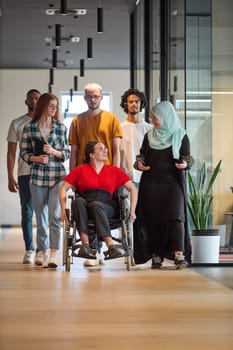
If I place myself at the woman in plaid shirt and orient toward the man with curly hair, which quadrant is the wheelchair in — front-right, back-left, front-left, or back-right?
front-right

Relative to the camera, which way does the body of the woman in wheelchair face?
toward the camera

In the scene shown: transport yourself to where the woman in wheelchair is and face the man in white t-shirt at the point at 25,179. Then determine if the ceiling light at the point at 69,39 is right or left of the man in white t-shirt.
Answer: right

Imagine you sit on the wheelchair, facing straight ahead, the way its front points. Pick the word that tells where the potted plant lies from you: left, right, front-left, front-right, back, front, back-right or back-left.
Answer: back-left

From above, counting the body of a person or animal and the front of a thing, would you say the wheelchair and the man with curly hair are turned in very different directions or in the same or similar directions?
same or similar directions

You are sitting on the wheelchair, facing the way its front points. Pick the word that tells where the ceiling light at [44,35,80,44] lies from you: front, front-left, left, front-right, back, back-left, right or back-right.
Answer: back

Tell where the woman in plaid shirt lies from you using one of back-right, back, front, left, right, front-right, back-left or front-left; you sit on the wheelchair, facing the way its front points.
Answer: back-right

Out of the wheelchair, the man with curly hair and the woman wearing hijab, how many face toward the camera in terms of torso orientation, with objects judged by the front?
3

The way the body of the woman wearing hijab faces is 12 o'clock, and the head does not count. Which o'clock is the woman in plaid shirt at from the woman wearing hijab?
The woman in plaid shirt is roughly at 3 o'clock from the woman wearing hijab.

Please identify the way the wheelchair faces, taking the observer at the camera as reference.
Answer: facing the viewer

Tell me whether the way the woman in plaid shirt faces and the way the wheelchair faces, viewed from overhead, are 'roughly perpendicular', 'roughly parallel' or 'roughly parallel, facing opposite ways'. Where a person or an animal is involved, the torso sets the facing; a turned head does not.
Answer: roughly parallel

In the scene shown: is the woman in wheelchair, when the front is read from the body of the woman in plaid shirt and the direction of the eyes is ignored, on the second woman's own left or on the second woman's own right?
on the second woman's own left
